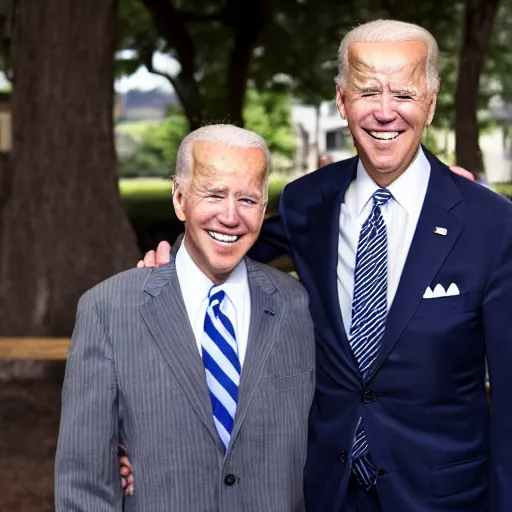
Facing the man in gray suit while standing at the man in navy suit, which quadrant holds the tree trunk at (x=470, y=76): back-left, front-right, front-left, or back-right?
back-right

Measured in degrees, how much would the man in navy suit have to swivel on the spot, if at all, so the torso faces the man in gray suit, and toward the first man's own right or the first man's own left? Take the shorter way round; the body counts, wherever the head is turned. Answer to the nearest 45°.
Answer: approximately 45° to the first man's own right

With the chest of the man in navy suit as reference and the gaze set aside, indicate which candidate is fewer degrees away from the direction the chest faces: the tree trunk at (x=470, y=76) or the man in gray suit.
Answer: the man in gray suit

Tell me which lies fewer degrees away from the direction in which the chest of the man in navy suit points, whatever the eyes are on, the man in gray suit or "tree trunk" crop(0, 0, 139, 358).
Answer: the man in gray suit

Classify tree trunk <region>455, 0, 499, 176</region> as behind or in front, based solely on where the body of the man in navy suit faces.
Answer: behind

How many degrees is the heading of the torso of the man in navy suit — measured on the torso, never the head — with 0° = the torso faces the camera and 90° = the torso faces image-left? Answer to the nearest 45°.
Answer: approximately 0°
